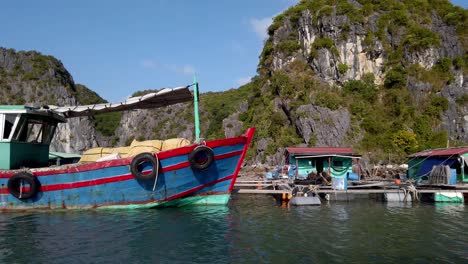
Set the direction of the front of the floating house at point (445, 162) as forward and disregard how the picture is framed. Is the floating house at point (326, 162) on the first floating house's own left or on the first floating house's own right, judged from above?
on the first floating house's own right

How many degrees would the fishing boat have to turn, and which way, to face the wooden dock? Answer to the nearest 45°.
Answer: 0° — it already faces it

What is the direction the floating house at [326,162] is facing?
toward the camera

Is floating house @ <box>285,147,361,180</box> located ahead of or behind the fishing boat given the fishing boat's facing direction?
ahead

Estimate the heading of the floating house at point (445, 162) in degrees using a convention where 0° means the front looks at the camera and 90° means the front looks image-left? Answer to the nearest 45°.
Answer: approximately 0°

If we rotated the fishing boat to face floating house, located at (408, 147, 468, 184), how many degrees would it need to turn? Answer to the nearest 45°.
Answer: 0° — it already faces it

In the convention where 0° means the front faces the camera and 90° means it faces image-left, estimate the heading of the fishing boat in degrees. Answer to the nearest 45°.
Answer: approximately 270°

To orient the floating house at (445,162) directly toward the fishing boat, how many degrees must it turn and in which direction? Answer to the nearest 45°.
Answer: approximately 45° to its right

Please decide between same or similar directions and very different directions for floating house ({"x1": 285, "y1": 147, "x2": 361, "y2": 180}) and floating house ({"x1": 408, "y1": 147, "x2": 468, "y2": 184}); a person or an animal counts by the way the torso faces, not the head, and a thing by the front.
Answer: same or similar directions

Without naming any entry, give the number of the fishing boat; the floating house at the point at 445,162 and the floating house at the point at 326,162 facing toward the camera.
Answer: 2
